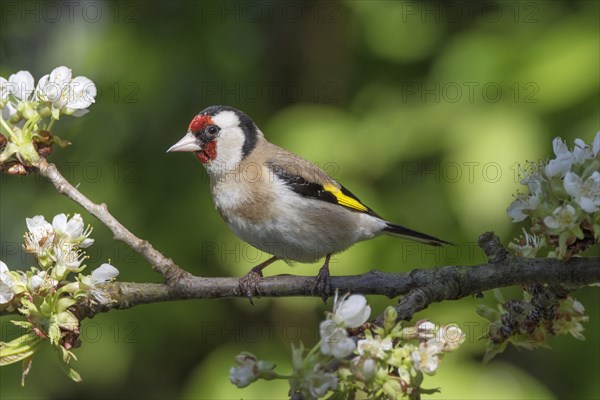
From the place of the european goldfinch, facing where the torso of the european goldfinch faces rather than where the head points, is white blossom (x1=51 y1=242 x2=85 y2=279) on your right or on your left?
on your right

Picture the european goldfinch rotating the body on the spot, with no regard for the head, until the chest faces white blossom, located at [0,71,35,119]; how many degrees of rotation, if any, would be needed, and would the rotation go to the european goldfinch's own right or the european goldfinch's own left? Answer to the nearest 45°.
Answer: approximately 45° to the european goldfinch's own left

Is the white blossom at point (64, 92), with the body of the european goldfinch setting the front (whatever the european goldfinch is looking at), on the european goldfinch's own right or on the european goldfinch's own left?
on the european goldfinch's own right

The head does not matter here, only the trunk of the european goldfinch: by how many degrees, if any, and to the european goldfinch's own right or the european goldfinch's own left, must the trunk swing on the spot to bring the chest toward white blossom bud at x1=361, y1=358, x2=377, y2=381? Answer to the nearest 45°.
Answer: approximately 90° to the european goldfinch's own left

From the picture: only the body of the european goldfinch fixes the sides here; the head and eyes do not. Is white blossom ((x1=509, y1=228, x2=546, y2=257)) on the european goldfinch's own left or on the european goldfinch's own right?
on the european goldfinch's own left

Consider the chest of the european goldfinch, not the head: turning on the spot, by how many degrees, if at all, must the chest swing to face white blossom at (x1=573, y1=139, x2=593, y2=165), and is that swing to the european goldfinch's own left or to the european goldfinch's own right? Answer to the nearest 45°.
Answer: approximately 135° to the european goldfinch's own left

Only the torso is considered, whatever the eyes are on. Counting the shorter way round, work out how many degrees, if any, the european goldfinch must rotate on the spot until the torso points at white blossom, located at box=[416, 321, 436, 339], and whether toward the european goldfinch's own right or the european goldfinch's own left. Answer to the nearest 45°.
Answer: approximately 90° to the european goldfinch's own left

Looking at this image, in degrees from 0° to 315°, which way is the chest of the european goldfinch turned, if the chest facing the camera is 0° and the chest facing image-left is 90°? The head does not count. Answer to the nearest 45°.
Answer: approximately 90°

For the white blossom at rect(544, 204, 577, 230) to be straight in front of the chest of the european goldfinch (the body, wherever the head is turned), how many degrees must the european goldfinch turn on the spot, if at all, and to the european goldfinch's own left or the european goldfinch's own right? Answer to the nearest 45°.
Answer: approximately 135° to the european goldfinch's own left

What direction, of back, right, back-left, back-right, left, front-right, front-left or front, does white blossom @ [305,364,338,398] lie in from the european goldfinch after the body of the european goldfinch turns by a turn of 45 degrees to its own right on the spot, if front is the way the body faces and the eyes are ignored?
back-left
